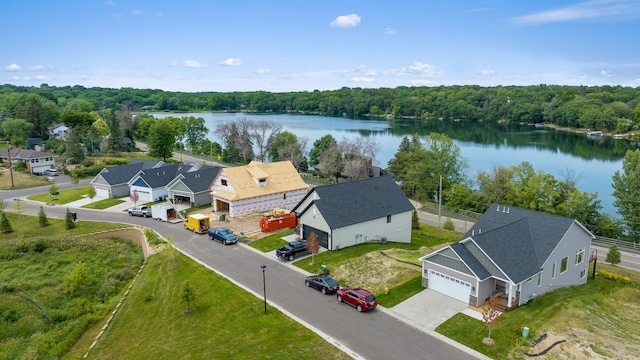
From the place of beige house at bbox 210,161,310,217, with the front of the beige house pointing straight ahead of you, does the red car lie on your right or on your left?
on your left

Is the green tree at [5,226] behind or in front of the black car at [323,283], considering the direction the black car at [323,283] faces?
in front

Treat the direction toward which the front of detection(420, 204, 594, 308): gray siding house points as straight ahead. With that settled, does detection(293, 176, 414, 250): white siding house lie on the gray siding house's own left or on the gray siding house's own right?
on the gray siding house's own right

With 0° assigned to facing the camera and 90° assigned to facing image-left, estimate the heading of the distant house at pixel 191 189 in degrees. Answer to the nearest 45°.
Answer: approximately 45°

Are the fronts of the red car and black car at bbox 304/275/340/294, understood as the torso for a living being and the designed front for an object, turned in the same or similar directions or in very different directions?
same or similar directions

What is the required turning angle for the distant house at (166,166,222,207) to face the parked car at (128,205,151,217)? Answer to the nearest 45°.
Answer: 0° — it already faces it

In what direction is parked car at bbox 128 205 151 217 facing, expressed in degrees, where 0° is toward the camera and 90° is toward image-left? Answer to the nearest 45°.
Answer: approximately 135°

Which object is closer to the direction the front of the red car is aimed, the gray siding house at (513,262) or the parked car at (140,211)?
the parked car

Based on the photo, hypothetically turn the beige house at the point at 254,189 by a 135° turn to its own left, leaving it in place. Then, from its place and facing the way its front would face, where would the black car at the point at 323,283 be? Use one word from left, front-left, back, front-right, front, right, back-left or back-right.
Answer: right

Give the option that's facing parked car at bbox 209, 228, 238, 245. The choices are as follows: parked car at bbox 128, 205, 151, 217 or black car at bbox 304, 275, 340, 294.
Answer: the black car

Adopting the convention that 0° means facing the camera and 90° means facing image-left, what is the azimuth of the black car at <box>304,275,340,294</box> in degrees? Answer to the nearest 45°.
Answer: approximately 135°

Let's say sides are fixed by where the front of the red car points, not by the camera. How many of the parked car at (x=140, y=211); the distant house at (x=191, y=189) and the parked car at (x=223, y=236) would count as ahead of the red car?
3

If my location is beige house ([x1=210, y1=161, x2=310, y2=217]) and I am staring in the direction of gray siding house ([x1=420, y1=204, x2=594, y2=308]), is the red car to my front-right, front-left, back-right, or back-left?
front-right

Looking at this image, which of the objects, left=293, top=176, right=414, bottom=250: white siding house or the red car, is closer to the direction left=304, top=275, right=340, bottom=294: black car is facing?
the white siding house

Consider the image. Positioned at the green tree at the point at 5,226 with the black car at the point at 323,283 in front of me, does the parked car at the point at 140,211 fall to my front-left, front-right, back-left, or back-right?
front-left

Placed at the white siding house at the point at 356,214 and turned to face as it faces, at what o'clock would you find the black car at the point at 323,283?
The black car is roughly at 11 o'clock from the white siding house.

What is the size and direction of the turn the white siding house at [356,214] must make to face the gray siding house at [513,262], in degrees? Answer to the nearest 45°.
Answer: approximately 90° to its left

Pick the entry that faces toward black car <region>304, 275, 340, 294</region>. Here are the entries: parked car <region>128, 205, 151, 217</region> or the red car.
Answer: the red car

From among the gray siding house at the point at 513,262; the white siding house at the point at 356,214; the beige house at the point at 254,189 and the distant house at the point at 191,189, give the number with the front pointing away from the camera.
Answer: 0

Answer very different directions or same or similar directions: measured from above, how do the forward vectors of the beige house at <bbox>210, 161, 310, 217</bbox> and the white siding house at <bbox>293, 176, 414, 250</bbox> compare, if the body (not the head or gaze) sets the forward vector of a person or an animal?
same or similar directions

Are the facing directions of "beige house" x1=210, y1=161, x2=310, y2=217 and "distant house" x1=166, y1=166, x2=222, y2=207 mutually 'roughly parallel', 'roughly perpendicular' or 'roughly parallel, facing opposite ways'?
roughly parallel

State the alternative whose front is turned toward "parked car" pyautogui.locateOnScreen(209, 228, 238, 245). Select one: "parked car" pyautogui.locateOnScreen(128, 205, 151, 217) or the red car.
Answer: the red car

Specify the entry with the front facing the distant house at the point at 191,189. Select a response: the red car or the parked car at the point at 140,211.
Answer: the red car
